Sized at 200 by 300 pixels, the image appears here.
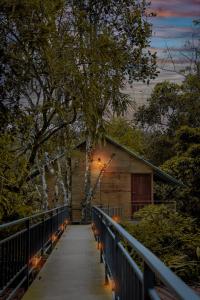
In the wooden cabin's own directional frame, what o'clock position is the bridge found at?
The bridge is roughly at 12 o'clock from the wooden cabin.

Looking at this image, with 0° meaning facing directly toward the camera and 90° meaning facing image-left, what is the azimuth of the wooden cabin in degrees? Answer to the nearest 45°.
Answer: approximately 0°

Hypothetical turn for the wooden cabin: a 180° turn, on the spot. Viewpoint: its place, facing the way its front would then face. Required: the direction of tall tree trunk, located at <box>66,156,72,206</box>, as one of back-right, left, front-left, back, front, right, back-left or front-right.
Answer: left

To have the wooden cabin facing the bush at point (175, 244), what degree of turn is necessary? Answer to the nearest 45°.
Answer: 0° — it already faces it
